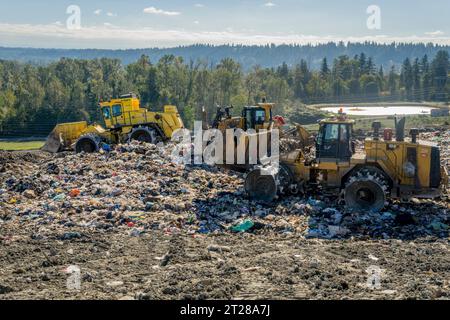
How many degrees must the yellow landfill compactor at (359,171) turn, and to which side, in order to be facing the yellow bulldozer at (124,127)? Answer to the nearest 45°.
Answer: approximately 45° to its right

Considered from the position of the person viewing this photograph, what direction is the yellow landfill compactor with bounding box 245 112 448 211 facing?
facing to the left of the viewer
